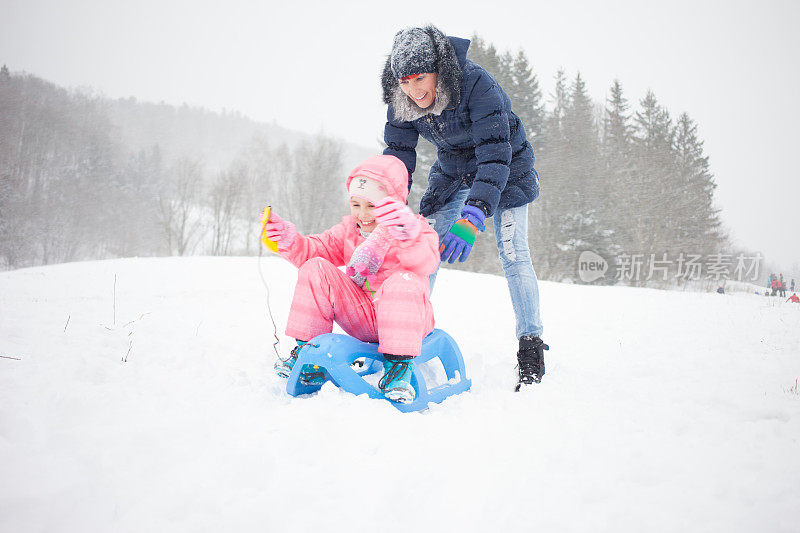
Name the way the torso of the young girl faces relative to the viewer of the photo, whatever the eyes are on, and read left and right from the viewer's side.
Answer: facing the viewer and to the left of the viewer

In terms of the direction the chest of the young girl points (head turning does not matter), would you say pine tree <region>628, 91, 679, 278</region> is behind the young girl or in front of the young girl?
behind

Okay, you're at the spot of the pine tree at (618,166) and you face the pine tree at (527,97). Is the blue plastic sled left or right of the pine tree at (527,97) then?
left

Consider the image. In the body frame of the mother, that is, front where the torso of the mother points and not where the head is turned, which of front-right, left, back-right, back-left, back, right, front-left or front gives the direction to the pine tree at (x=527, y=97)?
back-right

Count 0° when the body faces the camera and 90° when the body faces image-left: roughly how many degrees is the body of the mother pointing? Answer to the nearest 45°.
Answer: approximately 45°

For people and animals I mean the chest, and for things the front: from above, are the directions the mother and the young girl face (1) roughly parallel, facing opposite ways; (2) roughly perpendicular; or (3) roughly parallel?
roughly parallel

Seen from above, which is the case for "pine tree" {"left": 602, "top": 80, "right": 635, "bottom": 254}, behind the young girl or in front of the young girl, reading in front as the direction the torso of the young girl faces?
behind

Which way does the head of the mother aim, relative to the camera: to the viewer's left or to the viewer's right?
to the viewer's left

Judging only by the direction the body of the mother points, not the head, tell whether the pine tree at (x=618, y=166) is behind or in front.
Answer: behind

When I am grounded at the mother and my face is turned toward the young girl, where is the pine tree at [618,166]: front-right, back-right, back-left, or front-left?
back-right

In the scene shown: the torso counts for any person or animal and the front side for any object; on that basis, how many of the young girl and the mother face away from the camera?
0
